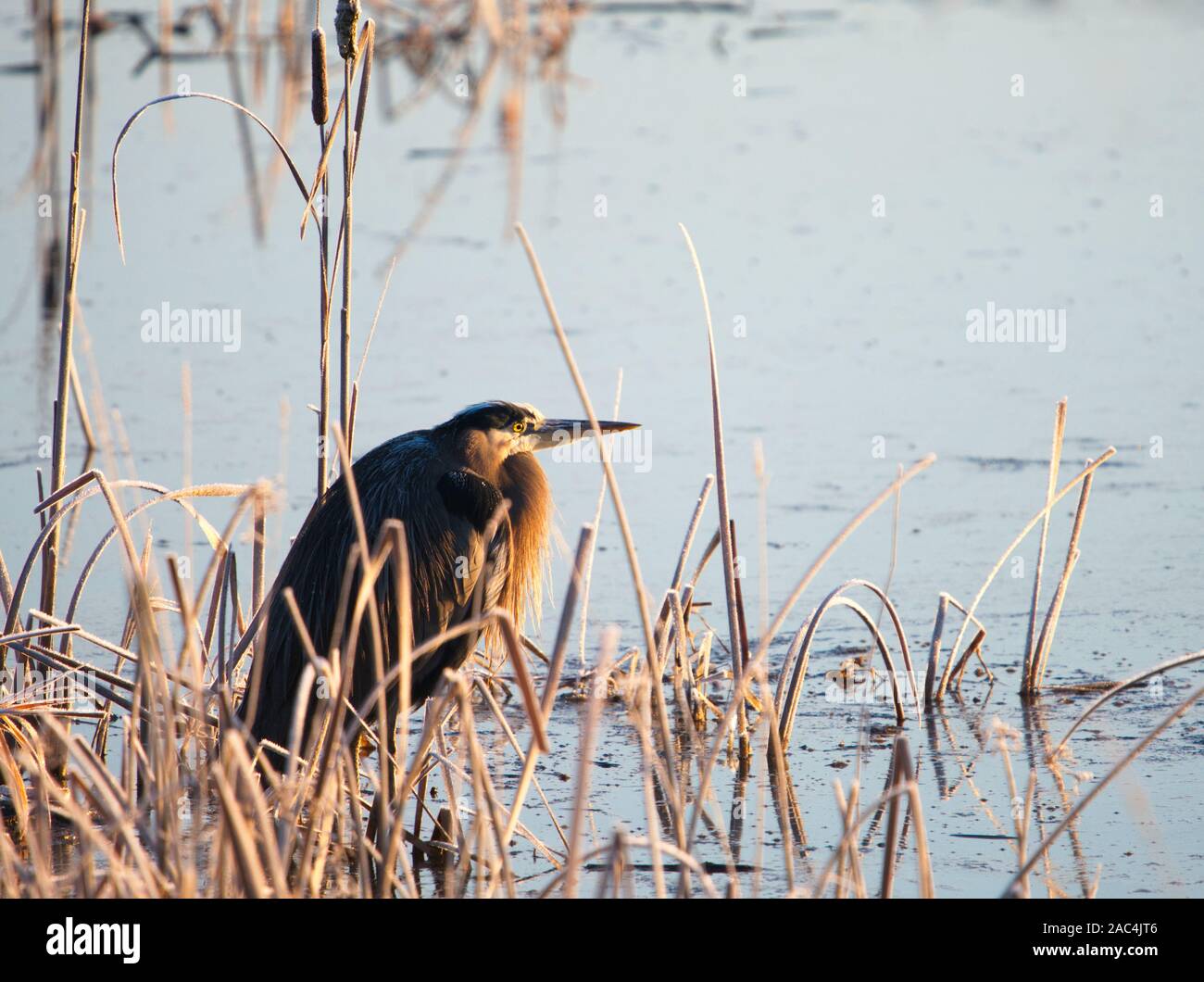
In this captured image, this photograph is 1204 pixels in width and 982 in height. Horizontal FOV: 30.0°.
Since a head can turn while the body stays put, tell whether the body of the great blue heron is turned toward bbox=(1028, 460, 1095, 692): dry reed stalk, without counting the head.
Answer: yes

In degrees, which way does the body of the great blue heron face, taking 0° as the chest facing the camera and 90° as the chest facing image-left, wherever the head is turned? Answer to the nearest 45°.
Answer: approximately 270°

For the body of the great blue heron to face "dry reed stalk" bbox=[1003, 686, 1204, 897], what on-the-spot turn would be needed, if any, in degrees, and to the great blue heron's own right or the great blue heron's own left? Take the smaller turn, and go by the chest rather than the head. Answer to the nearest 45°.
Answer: approximately 45° to the great blue heron's own right
